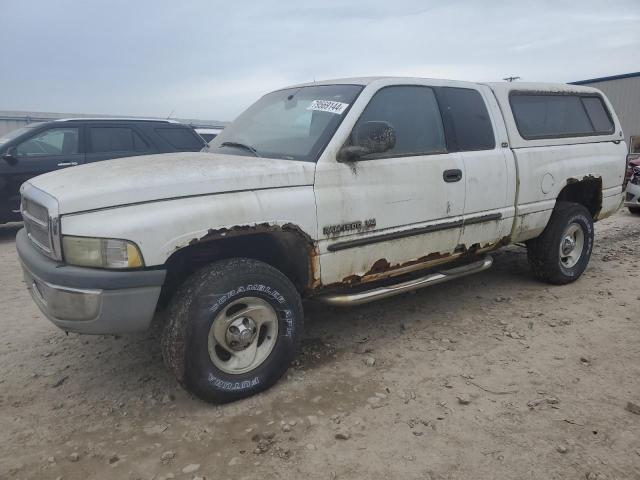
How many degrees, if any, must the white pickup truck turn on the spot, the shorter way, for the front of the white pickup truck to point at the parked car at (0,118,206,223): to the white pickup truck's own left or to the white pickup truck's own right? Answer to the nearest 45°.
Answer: approximately 90° to the white pickup truck's own right

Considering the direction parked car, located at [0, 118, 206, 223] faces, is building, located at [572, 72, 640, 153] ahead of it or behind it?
behind

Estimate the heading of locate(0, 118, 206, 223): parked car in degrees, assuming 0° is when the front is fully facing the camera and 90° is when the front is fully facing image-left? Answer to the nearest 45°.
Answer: approximately 90°

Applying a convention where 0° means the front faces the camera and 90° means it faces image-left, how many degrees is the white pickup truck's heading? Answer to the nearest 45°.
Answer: approximately 45°
